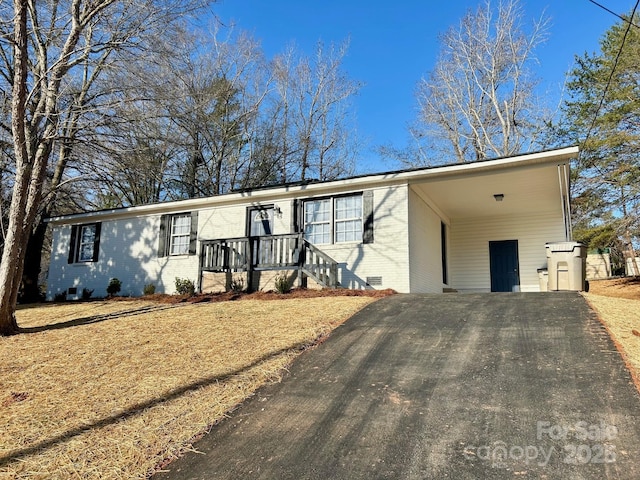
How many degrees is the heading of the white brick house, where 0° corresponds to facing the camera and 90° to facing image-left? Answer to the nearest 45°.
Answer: approximately 45°

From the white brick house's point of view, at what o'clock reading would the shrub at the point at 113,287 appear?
The shrub is roughly at 2 o'clock from the white brick house.

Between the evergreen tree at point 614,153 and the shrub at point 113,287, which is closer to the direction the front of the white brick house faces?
the shrub

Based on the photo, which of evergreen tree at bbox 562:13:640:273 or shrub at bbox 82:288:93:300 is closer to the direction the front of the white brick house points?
the shrub

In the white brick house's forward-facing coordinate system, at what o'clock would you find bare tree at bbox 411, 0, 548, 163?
The bare tree is roughly at 6 o'clock from the white brick house.

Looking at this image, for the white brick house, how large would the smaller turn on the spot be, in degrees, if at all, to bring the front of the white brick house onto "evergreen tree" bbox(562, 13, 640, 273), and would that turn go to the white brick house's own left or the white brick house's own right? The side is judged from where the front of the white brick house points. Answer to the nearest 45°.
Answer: approximately 135° to the white brick house's own left

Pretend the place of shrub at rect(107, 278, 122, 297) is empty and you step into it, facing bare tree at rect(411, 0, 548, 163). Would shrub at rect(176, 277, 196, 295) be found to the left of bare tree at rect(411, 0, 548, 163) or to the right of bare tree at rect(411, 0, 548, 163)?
right

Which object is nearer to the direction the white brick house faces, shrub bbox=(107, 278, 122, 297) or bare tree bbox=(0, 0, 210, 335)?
the bare tree

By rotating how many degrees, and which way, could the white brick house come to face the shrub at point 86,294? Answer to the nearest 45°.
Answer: approximately 45° to its right

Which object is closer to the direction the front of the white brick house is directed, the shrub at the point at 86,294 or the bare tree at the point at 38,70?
the bare tree
